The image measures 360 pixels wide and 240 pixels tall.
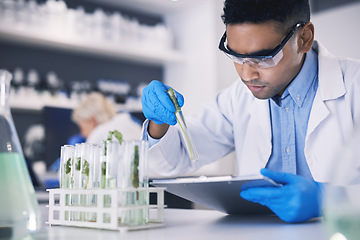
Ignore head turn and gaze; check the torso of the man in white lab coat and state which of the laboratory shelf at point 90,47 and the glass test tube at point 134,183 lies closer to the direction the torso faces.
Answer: the glass test tube

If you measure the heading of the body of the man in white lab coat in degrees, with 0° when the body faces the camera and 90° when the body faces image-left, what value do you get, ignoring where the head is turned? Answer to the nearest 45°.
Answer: approximately 45°

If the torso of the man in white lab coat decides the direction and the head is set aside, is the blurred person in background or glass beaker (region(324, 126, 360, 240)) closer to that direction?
the glass beaker

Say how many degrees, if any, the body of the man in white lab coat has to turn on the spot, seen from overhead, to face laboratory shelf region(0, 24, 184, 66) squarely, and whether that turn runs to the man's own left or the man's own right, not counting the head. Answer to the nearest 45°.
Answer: approximately 90° to the man's own right

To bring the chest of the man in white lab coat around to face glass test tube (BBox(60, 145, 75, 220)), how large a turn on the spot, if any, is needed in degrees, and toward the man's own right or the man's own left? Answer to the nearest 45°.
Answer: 0° — they already face it

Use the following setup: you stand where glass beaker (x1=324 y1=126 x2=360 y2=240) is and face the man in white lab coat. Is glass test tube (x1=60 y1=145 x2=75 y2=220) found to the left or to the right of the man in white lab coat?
left
